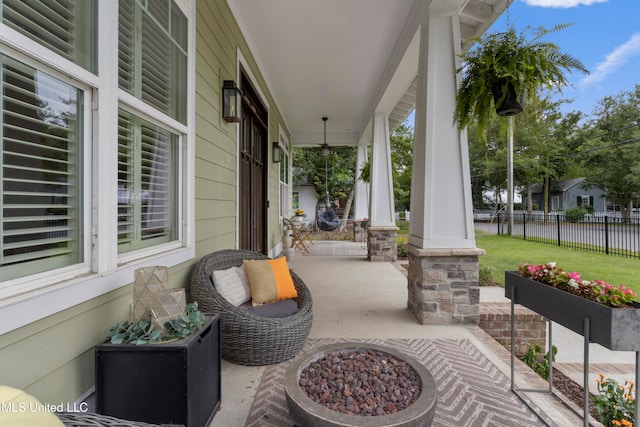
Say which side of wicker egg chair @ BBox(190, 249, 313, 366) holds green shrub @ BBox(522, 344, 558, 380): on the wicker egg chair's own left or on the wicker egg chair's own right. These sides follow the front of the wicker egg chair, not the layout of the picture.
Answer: on the wicker egg chair's own left

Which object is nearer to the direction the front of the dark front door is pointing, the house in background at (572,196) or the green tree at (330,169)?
the house in background

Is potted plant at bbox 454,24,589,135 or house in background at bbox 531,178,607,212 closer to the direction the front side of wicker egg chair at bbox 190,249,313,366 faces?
the potted plant

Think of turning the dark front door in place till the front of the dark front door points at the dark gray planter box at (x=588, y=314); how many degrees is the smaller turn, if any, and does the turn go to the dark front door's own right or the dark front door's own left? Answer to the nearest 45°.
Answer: approximately 90° to the dark front door's own right

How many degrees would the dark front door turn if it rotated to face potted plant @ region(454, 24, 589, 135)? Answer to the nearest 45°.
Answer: approximately 45° to its right

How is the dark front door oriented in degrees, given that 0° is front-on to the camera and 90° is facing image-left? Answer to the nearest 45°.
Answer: approximately 270°

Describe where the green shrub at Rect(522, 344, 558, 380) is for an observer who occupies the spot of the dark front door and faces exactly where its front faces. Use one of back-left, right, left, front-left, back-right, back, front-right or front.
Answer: front-right

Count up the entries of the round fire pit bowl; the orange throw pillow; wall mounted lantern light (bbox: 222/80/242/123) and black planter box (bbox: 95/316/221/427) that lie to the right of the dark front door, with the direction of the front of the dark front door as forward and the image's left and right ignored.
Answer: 4

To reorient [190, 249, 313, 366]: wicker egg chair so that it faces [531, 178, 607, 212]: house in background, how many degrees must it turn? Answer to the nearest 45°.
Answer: approximately 90° to its left

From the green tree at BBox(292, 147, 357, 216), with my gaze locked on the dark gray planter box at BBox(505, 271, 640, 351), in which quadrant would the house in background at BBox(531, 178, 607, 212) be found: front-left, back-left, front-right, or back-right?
back-left

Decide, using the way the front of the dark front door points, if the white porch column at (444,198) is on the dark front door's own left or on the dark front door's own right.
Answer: on the dark front door's own right

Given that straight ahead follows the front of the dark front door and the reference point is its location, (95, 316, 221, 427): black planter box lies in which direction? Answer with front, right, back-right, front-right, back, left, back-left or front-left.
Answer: right

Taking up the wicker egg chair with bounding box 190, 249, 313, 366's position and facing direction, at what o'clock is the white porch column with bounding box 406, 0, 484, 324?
The white porch column is roughly at 10 o'clock from the wicker egg chair.
